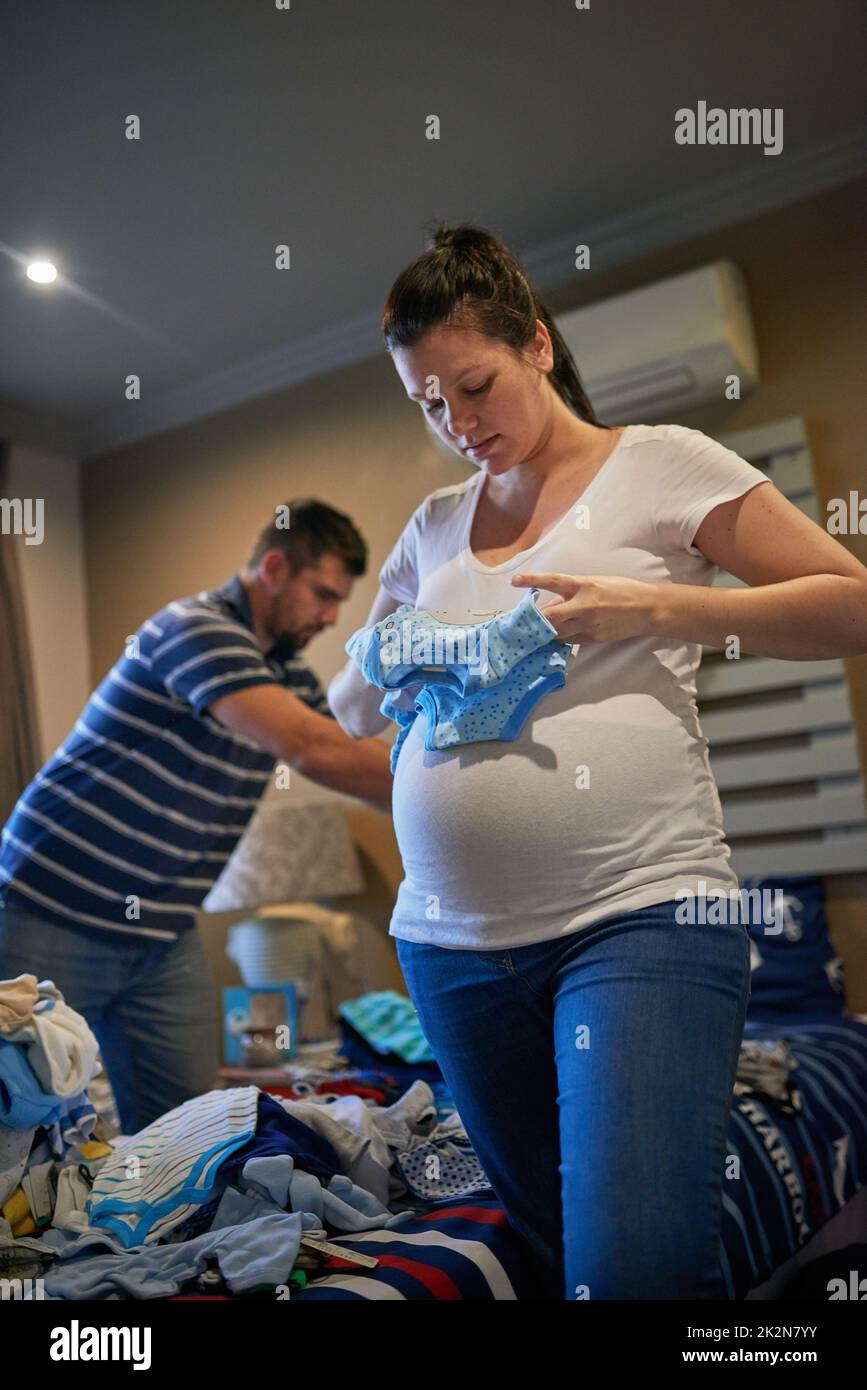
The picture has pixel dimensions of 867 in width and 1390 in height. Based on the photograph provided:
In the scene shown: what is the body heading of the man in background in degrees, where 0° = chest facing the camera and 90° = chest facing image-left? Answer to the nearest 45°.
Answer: approximately 270°

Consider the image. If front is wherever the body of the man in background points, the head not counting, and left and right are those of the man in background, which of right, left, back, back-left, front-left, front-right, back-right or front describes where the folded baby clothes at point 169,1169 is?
right

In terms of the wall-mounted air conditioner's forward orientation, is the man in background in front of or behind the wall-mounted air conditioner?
in front

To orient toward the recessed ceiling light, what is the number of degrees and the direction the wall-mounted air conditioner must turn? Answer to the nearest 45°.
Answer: approximately 45° to its right

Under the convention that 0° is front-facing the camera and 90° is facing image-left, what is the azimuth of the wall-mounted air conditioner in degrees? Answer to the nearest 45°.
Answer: approximately 45°

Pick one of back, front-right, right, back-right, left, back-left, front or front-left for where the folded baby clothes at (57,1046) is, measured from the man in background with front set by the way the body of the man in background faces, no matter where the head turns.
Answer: right

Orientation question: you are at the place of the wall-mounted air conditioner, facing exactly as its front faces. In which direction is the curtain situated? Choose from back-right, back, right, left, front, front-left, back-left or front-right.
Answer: front-right

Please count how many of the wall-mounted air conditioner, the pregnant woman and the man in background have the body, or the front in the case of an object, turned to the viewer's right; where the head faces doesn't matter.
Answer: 1

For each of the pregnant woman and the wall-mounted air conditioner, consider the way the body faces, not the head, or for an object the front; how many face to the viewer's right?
0

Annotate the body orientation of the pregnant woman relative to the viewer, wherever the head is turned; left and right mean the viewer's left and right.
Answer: facing the viewer and to the left of the viewer

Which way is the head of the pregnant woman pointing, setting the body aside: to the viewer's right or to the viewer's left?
to the viewer's left
